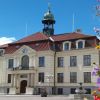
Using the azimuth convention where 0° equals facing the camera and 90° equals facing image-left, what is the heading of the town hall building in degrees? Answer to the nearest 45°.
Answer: approximately 45°
